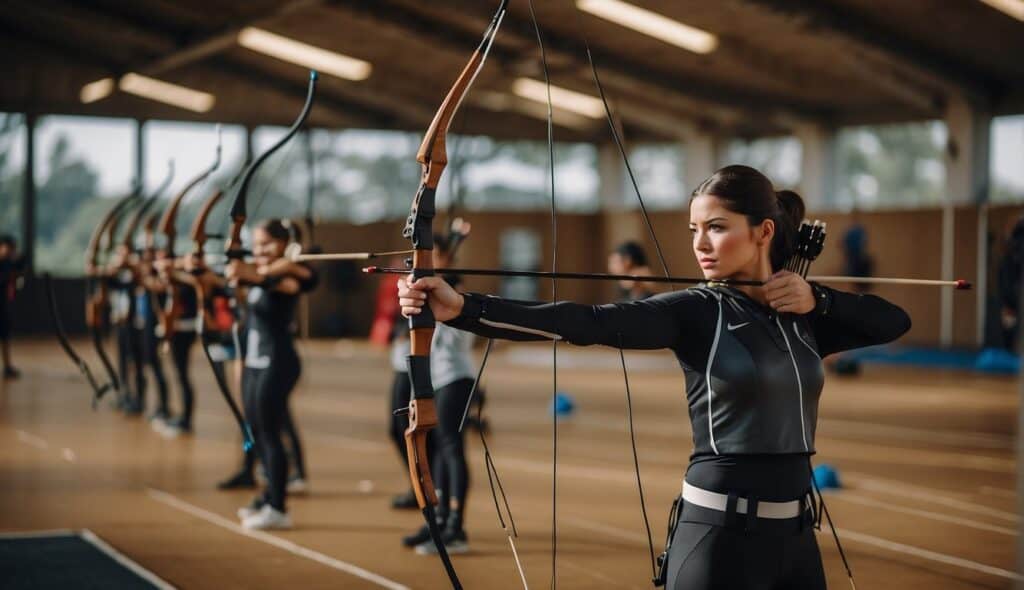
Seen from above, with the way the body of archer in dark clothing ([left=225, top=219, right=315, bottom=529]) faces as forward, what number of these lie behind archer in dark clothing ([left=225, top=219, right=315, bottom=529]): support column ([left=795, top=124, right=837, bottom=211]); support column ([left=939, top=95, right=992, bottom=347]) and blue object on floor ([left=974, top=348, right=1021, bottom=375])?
3

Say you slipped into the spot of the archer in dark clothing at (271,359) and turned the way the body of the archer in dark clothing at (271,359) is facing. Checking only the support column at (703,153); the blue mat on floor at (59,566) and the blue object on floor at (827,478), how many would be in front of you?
1

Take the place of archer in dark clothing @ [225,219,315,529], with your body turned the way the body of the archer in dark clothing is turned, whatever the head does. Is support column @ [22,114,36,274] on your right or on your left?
on your right

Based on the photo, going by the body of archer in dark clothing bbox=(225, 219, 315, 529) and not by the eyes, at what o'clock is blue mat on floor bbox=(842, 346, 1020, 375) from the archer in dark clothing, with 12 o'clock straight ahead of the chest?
The blue mat on floor is roughly at 6 o'clock from the archer in dark clothing.

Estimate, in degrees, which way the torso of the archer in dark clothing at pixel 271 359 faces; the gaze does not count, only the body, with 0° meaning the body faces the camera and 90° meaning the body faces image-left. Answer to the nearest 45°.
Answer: approximately 45°

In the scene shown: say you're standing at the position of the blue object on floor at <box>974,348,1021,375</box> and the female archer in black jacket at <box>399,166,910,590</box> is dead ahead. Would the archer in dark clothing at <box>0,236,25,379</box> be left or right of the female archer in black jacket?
right

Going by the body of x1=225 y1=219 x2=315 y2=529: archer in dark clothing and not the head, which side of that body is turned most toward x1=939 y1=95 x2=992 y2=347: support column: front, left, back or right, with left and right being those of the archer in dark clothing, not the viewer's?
back

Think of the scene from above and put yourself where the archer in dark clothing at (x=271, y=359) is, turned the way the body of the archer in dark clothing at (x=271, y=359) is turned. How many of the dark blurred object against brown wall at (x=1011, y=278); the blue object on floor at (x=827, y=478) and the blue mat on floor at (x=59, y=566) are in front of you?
1

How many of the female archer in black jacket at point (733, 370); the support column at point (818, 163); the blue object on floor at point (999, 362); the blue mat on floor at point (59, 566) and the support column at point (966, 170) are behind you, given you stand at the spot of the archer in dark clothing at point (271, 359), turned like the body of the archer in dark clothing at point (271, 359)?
3

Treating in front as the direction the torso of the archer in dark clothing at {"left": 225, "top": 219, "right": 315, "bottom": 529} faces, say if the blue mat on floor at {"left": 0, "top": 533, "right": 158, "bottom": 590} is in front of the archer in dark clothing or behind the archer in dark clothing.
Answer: in front
